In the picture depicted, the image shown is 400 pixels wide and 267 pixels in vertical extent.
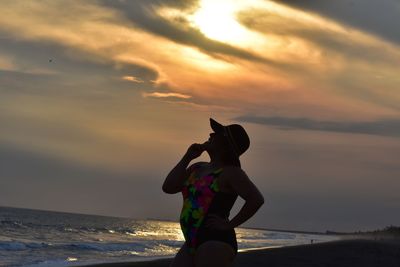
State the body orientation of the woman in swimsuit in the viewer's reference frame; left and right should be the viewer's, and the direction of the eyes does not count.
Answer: facing the viewer and to the left of the viewer

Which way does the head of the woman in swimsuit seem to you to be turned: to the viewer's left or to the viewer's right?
to the viewer's left
